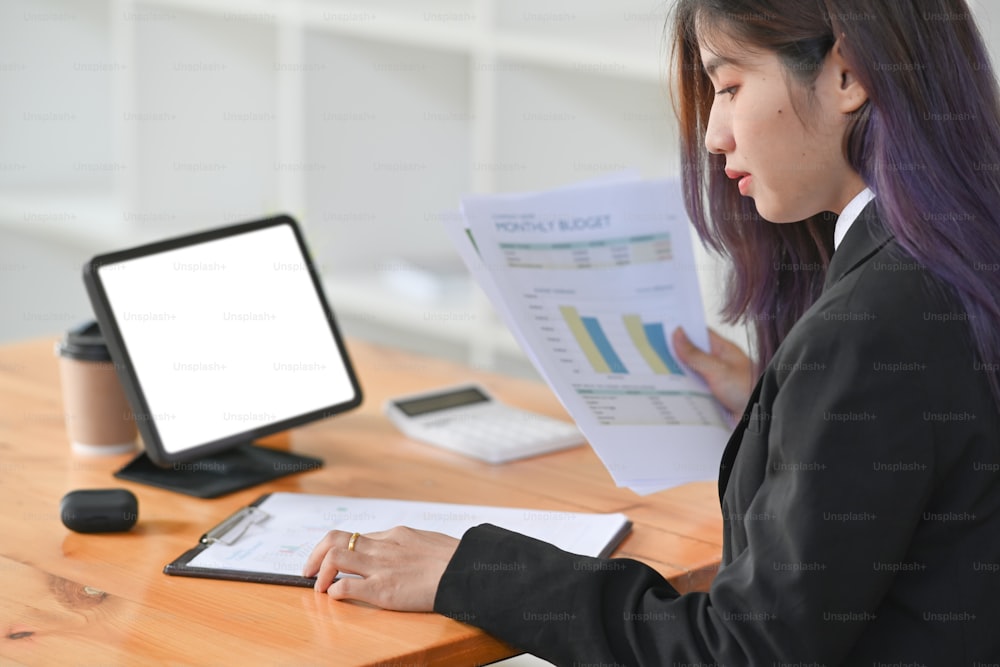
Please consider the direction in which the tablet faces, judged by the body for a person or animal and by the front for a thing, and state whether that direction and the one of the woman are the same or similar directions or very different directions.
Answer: very different directions

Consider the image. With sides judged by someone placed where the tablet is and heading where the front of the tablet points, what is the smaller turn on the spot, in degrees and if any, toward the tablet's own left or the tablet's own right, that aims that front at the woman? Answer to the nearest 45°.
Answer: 0° — it already faces them

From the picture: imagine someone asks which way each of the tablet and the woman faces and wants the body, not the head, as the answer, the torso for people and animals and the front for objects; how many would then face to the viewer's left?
1

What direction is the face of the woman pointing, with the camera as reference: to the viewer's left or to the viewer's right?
to the viewer's left

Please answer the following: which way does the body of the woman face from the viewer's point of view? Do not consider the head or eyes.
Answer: to the viewer's left

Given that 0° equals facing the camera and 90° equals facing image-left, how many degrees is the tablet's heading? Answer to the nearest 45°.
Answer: approximately 315°
